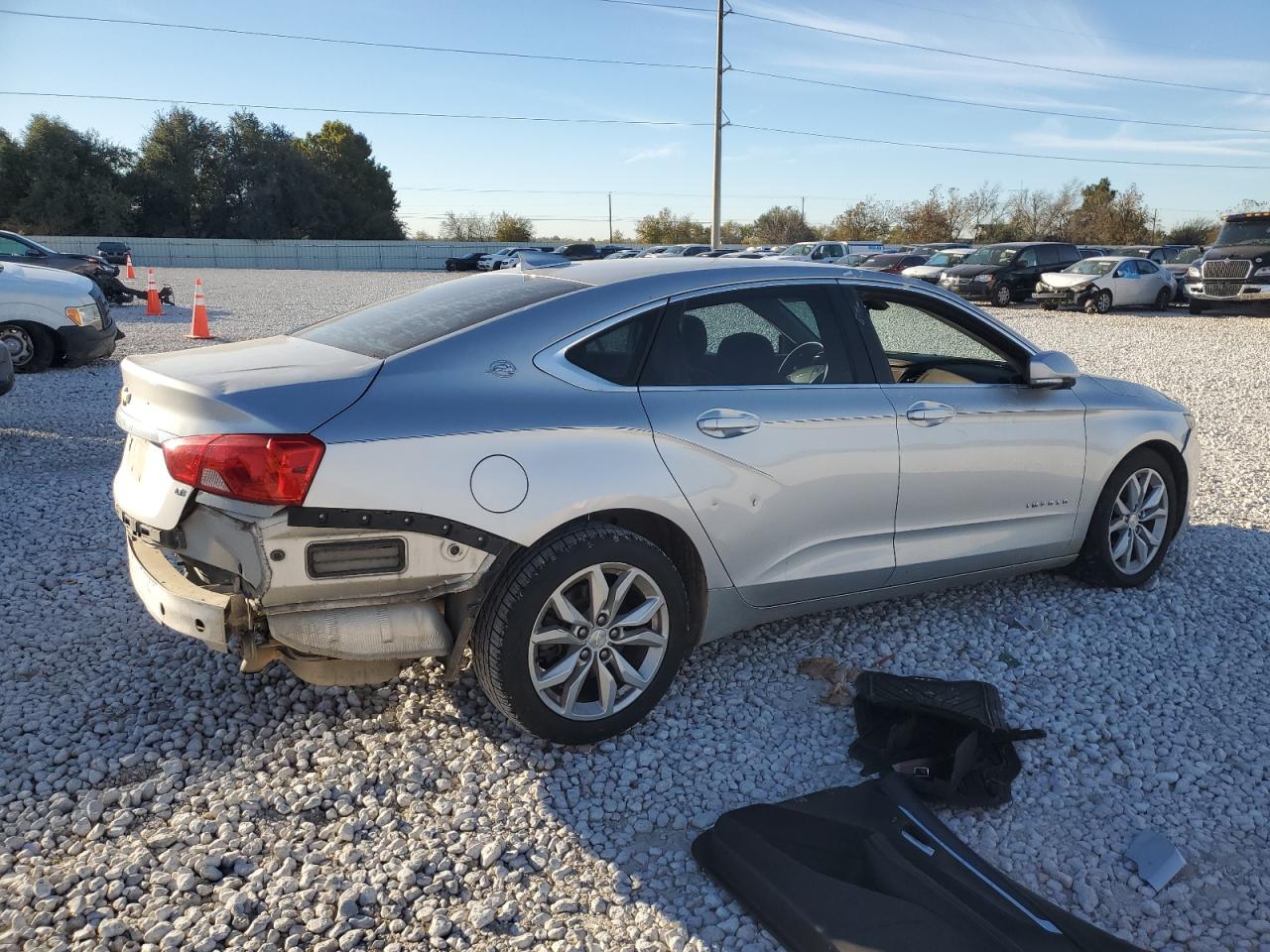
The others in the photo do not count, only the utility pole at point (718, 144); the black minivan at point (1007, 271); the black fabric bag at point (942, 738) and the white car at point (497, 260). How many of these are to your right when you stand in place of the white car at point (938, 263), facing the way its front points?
2

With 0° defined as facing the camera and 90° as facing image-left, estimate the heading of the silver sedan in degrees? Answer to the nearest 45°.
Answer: approximately 225°

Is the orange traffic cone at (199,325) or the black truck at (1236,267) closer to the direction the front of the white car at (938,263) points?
the orange traffic cone

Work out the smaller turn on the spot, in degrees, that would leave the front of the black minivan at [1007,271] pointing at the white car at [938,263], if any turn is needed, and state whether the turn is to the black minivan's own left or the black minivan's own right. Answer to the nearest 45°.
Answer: approximately 90° to the black minivan's own right

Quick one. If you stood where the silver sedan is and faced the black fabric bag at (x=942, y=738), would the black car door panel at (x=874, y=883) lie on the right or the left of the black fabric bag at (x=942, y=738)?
right

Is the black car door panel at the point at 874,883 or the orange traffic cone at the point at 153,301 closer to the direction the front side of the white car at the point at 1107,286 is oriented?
the orange traffic cone

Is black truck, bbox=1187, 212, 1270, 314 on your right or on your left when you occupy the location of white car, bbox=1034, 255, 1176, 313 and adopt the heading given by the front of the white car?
on your left

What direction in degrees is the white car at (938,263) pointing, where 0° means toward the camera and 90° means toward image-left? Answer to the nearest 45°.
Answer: approximately 45°

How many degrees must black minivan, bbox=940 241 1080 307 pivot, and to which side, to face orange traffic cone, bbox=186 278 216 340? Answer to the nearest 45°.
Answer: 0° — it already faces it

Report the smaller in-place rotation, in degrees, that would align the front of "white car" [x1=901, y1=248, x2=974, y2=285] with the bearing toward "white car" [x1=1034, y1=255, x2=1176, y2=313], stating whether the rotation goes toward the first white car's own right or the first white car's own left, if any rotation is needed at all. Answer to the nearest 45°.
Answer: approximately 90° to the first white car's own left

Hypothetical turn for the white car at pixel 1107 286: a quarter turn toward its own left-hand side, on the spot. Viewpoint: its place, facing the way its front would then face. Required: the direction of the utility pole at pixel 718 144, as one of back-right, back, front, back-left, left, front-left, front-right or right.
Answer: back

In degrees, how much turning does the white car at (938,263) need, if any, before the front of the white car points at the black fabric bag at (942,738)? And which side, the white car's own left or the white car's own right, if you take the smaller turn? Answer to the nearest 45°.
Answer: approximately 45° to the white car's own left

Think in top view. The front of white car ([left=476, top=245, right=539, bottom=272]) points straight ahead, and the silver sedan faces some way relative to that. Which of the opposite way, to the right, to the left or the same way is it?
the opposite way

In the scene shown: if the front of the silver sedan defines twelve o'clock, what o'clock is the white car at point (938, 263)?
The white car is roughly at 11 o'clock from the silver sedan.
